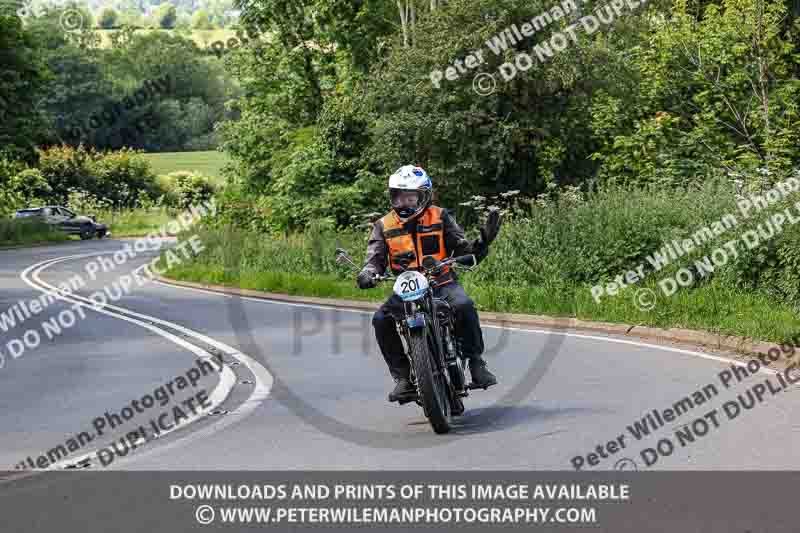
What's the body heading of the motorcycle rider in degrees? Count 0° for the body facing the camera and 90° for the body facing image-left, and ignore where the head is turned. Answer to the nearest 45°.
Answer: approximately 0°

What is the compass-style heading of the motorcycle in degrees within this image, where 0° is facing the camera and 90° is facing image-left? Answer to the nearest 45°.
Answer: approximately 0°
